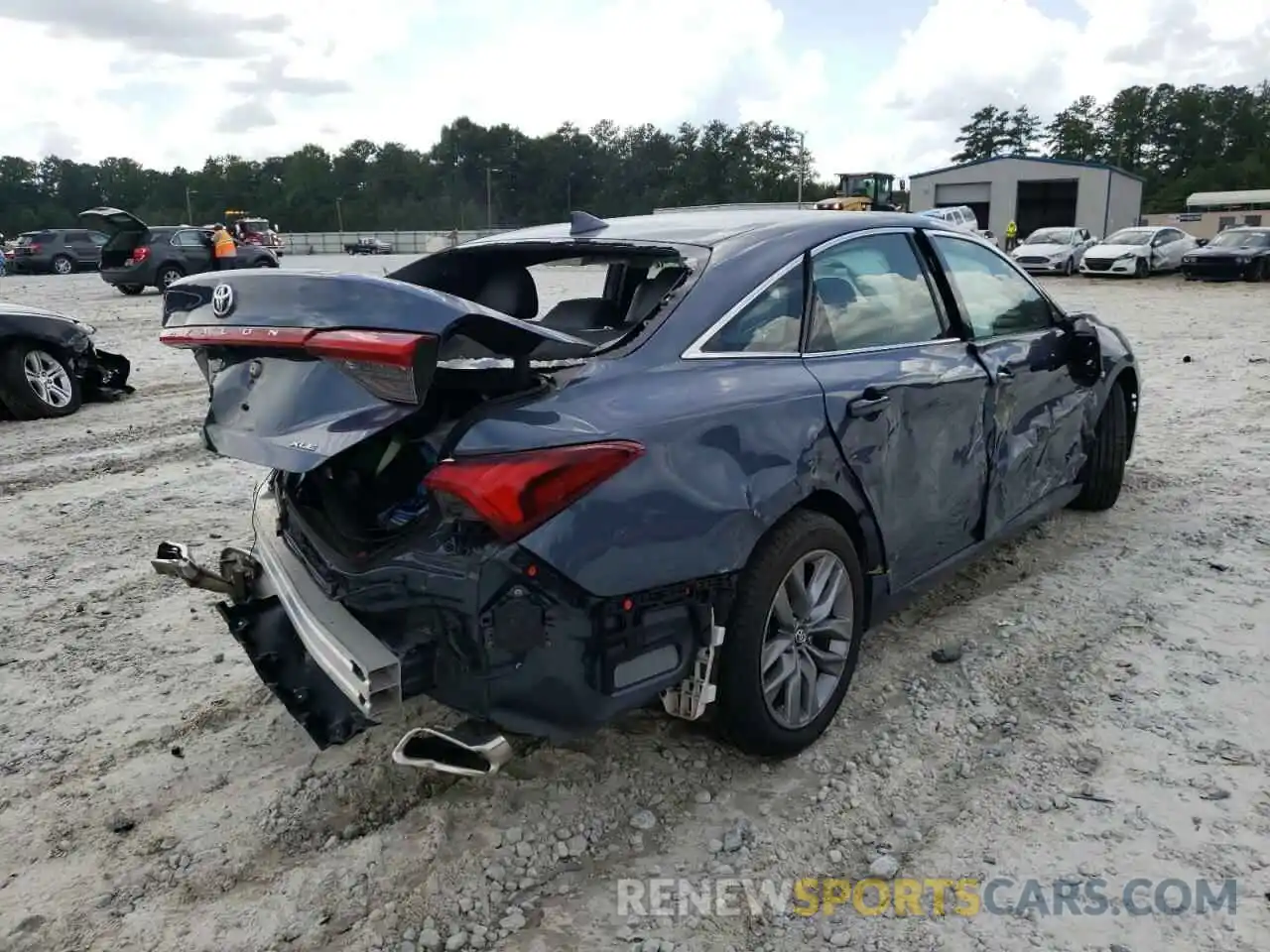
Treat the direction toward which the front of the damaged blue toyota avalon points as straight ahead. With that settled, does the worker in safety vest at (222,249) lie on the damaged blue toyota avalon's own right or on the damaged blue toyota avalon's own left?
on the damaged blue toyota avalon's own left

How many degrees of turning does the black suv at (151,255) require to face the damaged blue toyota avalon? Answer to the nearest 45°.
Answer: approximately 135° to its right

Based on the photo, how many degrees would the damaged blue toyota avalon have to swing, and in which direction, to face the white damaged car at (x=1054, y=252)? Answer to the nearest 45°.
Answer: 0° — it already faces it

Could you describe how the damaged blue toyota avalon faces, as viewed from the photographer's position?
facing away from the viewer and to the right of the viewer

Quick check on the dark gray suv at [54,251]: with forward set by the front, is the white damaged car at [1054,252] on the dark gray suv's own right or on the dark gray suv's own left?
on the dark gray suv's own right

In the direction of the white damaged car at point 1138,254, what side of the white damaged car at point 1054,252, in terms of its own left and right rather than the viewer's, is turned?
left

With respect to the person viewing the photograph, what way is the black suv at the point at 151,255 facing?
facing away from the viewer and to the right of the viewer

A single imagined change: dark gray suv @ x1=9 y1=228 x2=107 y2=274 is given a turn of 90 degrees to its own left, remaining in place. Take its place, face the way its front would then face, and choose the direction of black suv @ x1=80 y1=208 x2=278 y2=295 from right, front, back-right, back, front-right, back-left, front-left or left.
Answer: back-left
